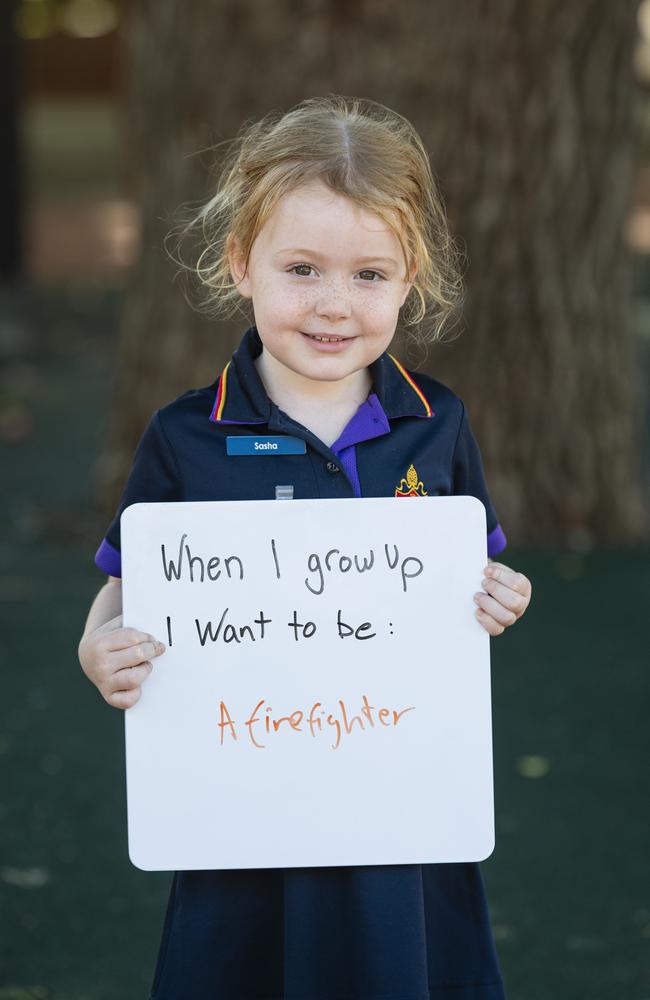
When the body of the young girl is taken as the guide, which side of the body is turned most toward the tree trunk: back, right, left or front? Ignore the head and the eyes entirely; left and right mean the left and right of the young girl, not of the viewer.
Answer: back

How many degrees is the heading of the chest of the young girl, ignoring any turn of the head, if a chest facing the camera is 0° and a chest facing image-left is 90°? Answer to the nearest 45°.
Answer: approximately 0°
